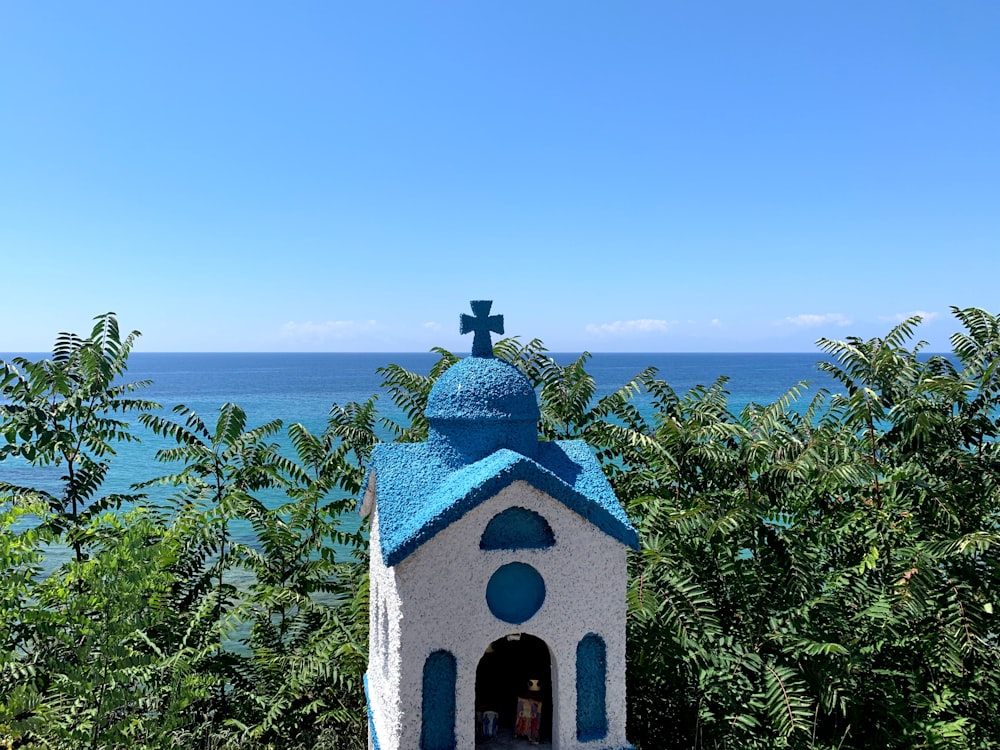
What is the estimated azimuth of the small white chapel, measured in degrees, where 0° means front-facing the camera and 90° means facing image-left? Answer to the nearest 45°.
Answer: approximately 0°
